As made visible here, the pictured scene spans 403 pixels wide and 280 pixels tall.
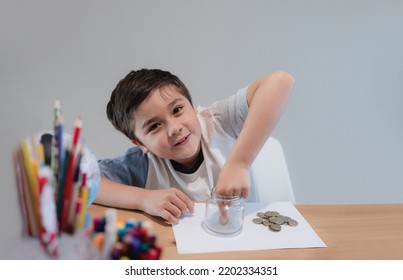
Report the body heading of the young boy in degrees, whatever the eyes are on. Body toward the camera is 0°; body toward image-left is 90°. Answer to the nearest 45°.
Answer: approximately 0°
